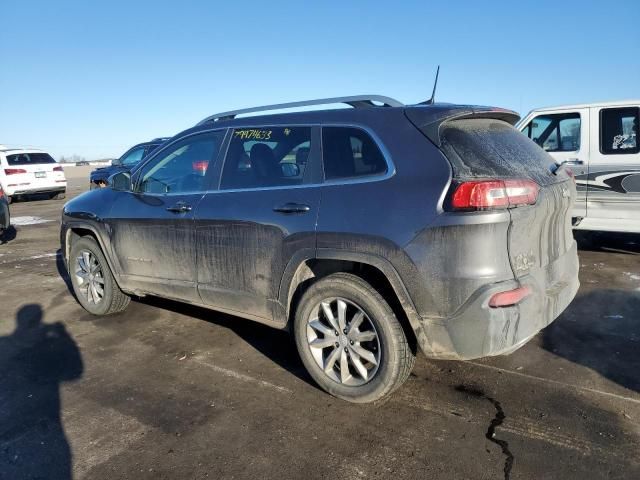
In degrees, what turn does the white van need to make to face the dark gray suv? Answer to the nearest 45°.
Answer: approximately 90° to its left

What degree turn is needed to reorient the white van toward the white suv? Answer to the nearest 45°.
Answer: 0° — it already faces it

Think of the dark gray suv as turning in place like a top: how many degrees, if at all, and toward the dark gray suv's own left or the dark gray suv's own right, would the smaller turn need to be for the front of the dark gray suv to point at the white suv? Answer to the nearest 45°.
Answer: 0° — it already faces it

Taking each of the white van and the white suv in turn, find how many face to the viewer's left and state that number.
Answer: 1

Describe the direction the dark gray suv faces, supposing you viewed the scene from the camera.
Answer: facing away from the viewer and to the left of the viewer

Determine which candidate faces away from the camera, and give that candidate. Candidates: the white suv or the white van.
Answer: the white suv

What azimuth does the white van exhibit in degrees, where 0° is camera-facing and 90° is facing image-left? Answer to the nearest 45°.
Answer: approximately 90°

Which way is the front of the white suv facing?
away from the camera

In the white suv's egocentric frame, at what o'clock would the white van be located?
The white van is roughly at 5 o'clock from the white suv.

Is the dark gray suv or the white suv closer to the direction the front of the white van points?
the white suv

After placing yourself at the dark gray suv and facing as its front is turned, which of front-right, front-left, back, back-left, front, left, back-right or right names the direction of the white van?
right
